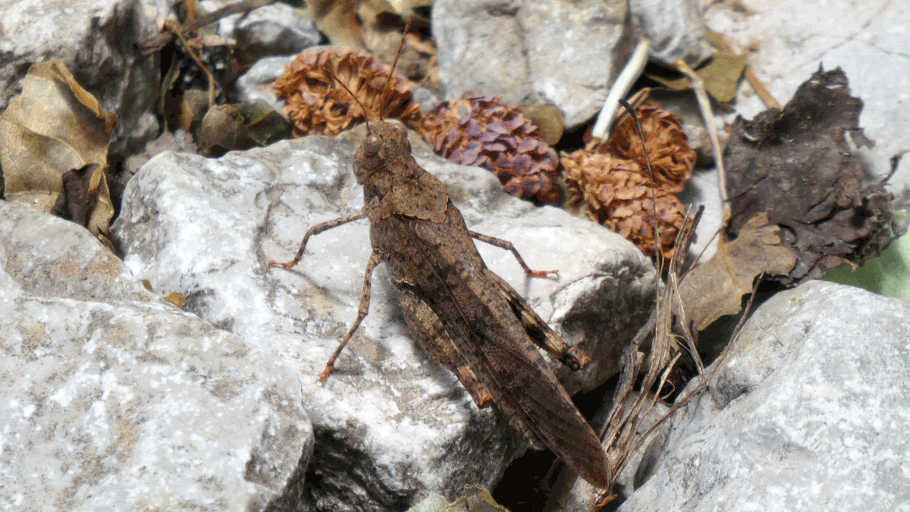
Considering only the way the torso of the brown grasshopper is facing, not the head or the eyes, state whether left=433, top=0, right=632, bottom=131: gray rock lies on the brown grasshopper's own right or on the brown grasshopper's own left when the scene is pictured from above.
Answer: on the brown grasshopper's own right

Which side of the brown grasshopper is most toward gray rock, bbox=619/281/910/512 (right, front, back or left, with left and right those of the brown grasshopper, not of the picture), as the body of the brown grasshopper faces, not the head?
back

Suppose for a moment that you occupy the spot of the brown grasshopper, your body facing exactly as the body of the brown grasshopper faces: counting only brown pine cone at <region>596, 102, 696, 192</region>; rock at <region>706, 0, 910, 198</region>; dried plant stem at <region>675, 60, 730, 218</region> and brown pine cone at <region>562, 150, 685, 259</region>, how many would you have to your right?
4

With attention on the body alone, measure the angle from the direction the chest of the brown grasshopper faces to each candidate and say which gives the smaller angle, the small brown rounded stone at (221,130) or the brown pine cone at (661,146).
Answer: the small brown rounded stone

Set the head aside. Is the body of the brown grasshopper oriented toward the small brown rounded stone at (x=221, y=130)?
yes

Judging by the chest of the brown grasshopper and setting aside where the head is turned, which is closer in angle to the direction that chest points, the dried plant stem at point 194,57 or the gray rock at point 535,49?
the dried plant stem

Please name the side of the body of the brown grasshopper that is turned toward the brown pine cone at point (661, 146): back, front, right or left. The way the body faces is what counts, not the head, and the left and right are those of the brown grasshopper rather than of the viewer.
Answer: right

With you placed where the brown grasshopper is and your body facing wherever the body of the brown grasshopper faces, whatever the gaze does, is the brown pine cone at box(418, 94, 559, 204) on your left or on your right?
on your right

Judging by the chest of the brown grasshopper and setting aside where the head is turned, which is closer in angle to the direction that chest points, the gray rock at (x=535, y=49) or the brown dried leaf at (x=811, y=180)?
the gray rock

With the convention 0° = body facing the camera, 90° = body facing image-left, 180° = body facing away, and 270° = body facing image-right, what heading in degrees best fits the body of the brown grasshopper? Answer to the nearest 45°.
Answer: approximately 135°

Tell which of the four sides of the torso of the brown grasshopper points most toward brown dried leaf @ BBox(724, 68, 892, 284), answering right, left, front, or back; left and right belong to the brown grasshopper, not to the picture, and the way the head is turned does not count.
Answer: right

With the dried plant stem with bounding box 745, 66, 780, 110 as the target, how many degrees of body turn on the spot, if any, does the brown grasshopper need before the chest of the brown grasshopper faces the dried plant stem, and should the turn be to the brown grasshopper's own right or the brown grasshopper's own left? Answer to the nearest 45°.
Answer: approximately 90° to the brown grasshopper's own right

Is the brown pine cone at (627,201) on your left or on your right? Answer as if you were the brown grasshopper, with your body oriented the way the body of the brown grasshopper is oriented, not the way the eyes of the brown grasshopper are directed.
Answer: on your right

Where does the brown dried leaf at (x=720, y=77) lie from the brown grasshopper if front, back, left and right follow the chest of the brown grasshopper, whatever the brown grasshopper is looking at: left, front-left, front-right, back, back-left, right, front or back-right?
right
